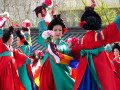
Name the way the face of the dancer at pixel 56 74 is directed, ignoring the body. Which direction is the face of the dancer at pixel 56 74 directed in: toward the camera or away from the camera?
toward the camera
